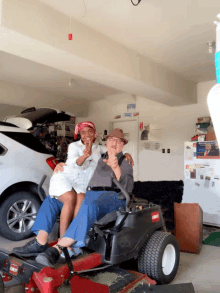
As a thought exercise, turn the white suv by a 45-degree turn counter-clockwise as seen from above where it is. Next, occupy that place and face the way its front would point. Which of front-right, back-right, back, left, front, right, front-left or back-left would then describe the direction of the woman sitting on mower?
left

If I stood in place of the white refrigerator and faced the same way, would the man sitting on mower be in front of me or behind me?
in front

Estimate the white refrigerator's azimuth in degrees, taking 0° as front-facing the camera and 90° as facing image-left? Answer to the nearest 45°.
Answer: approximately 0°

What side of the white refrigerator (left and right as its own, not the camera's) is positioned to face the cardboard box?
front

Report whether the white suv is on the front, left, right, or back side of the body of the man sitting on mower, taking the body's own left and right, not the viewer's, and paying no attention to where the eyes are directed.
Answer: right

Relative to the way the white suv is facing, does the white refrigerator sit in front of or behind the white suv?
behind

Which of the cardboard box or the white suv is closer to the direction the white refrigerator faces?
the cardboard box

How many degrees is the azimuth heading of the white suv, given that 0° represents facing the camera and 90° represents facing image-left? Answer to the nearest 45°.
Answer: approximately 90°

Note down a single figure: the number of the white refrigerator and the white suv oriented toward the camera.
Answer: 1

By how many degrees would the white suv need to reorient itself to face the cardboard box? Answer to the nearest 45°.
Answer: approximately 180°
